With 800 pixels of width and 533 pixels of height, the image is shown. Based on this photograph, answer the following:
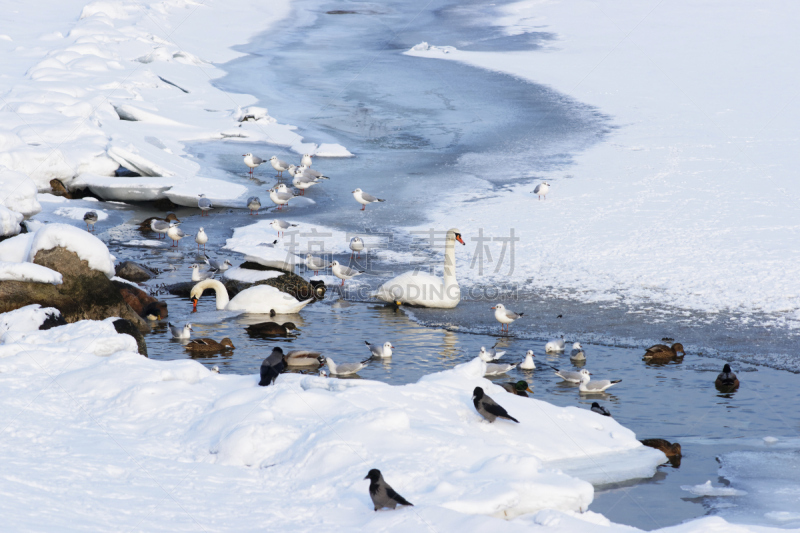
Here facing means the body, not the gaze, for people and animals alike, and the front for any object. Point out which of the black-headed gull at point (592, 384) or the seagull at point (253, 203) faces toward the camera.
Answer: the seagull

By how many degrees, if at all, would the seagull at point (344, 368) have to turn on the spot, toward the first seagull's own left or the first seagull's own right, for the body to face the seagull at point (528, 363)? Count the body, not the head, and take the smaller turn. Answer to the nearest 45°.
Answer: approximately 180°

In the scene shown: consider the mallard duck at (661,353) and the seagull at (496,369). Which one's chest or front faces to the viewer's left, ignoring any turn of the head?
the seagull

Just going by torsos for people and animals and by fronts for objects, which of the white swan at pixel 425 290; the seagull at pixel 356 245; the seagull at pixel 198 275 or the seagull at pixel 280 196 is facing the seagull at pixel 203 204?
the seagull at pixel 280 196

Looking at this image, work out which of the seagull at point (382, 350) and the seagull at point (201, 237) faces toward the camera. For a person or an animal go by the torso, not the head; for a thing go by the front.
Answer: the seagull at point (201, 237)

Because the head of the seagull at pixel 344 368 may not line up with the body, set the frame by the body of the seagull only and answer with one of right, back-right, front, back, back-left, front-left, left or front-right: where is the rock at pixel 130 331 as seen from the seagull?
front

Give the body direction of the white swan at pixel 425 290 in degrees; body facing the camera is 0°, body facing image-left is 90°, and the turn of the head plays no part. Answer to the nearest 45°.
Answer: approximately 270°

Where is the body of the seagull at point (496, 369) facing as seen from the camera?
to the viewer's left

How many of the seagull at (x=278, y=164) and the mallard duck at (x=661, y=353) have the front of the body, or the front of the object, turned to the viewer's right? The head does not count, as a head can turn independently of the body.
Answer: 1

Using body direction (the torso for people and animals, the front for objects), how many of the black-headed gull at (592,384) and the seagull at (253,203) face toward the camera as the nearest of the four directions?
1

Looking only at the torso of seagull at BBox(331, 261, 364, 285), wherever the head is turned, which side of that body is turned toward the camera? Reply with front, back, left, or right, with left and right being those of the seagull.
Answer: left

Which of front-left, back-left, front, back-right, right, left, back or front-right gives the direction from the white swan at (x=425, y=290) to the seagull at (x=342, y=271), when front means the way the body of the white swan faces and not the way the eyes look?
back-left

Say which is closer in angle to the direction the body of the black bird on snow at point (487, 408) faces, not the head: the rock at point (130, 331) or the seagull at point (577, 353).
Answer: the rock

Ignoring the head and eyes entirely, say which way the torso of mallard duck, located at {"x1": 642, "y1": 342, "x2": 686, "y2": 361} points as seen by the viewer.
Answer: to the viewer's right
